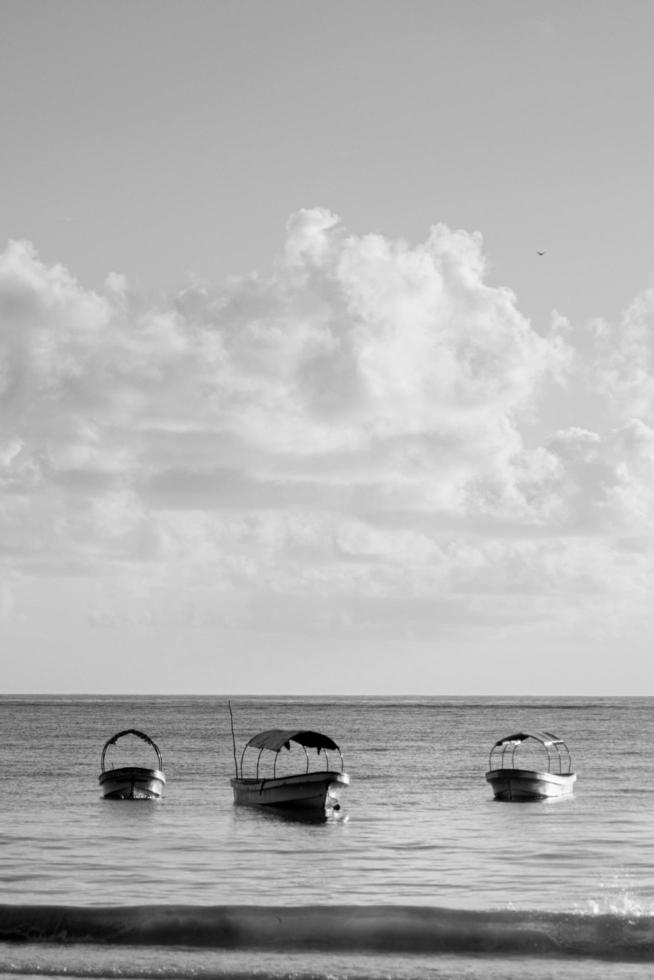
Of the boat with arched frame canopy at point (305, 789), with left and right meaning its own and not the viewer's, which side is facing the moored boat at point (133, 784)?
back
